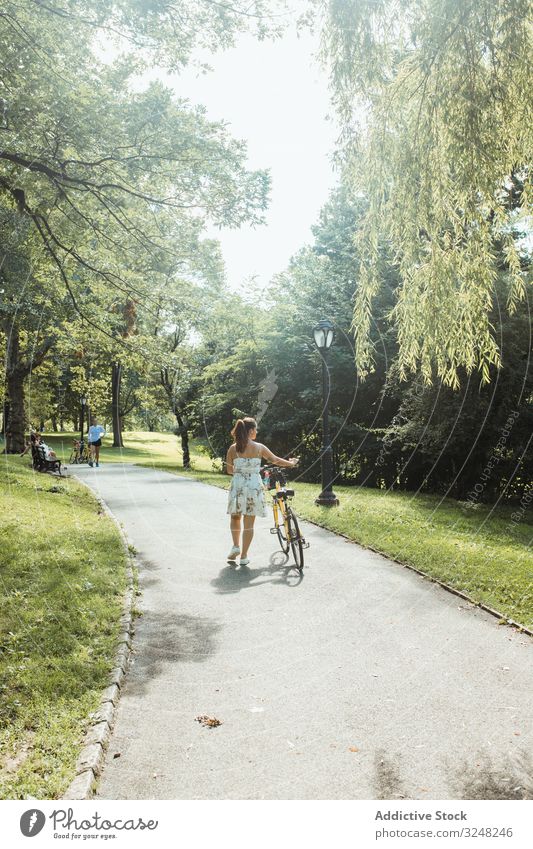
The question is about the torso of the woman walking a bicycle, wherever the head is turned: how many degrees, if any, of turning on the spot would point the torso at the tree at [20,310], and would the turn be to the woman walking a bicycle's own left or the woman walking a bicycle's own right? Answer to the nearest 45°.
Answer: approximately 45° to the woman walking a bicycle's own left

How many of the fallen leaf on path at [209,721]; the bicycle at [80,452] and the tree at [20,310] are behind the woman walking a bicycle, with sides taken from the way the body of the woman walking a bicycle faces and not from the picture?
1

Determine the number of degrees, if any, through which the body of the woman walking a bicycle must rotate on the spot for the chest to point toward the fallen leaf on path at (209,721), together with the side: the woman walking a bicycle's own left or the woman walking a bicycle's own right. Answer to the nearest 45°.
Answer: approximately 180°

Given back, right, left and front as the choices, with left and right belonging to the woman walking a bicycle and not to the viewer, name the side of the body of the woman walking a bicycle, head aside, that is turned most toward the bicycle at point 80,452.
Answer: front

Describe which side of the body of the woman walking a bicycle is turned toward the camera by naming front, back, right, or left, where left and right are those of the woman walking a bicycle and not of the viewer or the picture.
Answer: back
